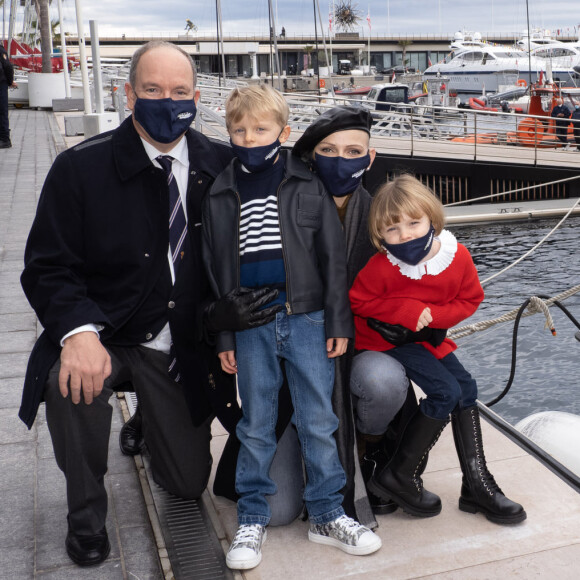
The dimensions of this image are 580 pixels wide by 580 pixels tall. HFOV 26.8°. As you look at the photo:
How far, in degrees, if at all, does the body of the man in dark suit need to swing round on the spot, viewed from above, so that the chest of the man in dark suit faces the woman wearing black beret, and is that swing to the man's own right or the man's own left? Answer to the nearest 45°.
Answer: approximately 90° to the man's own left

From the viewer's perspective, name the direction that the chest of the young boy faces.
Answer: toward the camera

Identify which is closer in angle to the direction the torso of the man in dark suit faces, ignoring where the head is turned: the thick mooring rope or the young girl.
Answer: the young girl

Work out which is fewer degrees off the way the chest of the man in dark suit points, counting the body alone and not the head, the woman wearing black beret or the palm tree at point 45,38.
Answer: the woman wearing black beret

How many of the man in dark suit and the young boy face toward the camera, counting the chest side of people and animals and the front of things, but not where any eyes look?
2

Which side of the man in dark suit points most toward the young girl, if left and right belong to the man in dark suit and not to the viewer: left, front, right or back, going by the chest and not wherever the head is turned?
left

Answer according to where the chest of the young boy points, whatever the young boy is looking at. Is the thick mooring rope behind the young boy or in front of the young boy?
behind

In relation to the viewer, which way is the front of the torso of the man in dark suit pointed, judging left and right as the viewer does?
facing the viewer

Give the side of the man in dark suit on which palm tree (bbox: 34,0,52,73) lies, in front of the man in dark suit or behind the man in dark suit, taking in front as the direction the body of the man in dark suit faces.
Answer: behind
